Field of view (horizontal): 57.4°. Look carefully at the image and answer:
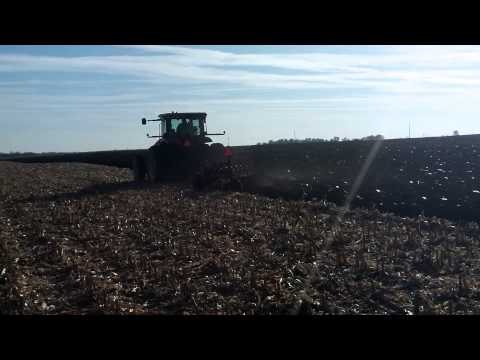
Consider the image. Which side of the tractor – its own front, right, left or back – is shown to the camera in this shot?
back
